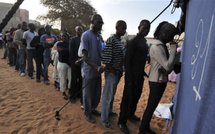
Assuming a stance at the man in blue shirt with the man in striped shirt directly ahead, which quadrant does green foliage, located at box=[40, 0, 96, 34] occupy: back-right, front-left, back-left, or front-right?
back-left

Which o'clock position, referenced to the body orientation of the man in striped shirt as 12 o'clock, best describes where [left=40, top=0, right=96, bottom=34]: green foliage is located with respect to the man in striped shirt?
The green foliage is roughly at 7 o'clock from the man in striped shirt.

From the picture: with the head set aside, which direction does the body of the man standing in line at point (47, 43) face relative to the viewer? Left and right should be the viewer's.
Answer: facing the viewer

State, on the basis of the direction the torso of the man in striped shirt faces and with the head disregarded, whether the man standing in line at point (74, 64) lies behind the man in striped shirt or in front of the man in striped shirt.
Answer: behind

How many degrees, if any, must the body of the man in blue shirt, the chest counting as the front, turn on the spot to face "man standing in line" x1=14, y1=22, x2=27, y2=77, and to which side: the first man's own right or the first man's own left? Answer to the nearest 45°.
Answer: approximately 180°

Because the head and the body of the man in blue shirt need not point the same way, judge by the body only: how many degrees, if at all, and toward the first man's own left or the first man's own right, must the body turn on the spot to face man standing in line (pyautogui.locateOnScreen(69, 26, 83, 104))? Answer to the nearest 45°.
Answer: approximately 135° to the first man's own left

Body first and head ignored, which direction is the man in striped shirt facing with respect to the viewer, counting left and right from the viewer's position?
facing the viewer and to the right of the viewer

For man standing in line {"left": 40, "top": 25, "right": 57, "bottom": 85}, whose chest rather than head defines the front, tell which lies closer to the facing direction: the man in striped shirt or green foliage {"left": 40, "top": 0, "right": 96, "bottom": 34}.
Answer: the man in striped shirt

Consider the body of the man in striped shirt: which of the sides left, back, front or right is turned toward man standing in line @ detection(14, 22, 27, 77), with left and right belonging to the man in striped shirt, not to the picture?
back

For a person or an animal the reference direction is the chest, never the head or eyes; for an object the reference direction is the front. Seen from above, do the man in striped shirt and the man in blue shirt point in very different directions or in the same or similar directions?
same or similar directions

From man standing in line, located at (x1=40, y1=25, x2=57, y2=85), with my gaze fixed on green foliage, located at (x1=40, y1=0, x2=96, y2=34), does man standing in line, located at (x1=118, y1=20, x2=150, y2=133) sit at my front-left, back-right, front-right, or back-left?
back-right

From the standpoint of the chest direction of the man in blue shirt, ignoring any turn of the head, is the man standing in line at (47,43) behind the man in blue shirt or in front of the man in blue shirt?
behind
